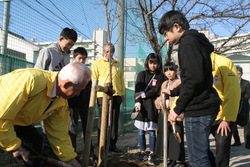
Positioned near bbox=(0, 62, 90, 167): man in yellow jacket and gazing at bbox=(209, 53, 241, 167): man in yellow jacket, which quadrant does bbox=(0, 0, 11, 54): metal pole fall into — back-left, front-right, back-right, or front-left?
back-left

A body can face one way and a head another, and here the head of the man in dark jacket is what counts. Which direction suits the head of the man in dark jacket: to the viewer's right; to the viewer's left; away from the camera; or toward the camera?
to the viewer's left

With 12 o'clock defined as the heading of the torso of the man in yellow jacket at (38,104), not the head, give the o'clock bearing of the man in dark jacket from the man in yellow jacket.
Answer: The man in dark jacket is roughly at 11 o'clock from the man in yellow jacket.

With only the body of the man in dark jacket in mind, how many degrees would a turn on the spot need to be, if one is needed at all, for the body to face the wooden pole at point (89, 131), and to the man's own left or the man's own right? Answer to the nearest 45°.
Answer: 0° — they already face it

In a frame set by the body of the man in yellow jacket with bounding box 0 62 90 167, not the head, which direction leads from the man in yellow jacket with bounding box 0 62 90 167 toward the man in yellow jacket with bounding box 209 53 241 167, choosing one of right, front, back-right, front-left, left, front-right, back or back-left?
front-left

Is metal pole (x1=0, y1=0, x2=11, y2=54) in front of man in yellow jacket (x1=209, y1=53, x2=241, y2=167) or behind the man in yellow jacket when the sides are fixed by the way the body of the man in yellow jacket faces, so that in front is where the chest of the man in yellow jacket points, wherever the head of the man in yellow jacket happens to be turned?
in front

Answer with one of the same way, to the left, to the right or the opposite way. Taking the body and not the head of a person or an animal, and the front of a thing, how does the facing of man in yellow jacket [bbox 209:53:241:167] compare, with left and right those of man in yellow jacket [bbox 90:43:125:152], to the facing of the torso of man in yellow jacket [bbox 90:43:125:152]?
to the right

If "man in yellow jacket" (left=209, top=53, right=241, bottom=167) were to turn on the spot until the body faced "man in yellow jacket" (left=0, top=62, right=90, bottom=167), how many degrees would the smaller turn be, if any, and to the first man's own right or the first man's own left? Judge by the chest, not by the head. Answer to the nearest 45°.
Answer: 0° — they already face them

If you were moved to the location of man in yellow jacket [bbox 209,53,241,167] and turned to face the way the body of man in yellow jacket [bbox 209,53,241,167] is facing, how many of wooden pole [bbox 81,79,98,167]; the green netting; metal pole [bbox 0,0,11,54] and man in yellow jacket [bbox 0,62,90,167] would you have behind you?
0

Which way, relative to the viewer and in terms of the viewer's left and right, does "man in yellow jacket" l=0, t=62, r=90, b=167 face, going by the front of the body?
facing the viewer and to the right of the viewer

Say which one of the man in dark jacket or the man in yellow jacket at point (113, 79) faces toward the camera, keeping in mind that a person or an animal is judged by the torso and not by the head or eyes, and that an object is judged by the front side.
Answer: the man in yellow jacket

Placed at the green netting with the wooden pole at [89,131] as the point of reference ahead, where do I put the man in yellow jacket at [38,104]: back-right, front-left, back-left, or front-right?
front-right

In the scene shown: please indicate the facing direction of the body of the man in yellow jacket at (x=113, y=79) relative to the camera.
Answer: toward the camera

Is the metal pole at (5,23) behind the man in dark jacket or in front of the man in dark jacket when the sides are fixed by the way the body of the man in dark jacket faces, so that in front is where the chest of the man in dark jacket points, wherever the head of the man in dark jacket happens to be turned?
in front
